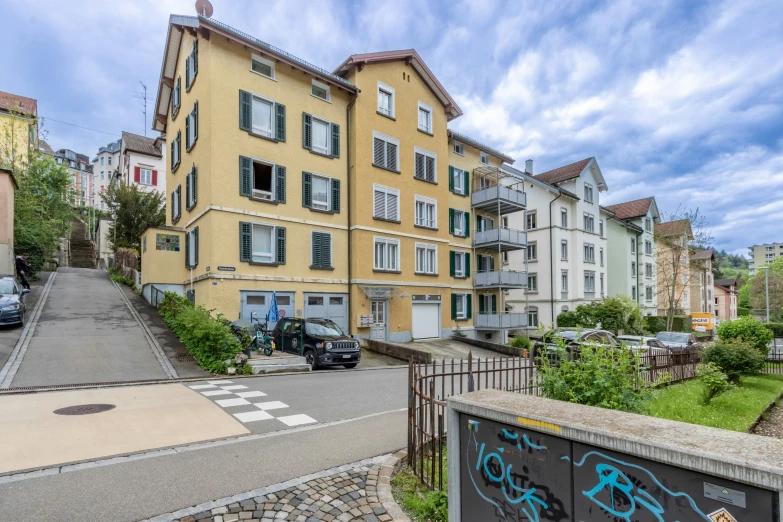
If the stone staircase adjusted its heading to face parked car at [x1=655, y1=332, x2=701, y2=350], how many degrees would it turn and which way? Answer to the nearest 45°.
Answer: approximately 45° to its left

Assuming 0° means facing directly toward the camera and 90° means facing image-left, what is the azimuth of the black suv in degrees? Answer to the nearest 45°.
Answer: approximately 315°

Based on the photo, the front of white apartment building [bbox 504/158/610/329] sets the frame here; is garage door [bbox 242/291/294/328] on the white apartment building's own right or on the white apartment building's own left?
on the white apartment building's own right

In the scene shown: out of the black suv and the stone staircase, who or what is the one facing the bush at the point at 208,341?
the stone staircase

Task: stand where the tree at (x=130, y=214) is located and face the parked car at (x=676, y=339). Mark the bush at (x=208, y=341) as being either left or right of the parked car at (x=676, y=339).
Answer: right

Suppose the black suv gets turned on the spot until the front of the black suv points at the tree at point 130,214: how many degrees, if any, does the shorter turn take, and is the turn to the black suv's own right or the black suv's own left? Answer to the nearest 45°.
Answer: approximately 180°
